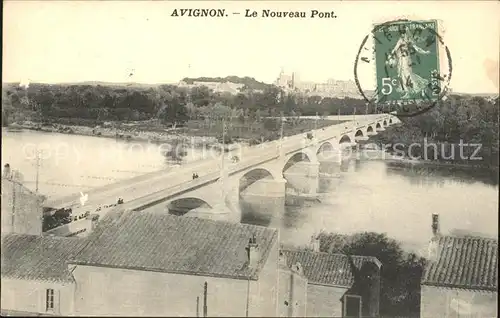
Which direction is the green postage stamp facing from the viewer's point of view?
toward the camera
